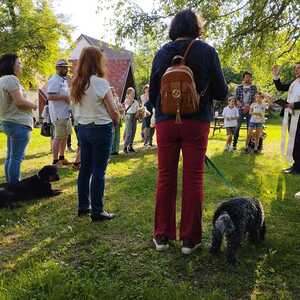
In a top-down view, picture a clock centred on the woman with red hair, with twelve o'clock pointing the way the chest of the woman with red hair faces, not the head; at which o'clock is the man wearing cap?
The man wearing cap is roughly at 10 o'clock from the woman with red hair.

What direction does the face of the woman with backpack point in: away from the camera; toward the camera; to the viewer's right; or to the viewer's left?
away from the camera

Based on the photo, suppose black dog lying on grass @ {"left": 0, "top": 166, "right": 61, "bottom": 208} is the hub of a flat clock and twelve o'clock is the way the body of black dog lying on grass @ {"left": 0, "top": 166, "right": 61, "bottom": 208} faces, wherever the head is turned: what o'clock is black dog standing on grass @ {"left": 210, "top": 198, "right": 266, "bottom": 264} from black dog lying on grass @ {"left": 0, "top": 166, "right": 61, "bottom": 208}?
black dog standing on grass @ {"left": 210, "top": 198, "right": 266, "bottom": 264} is roughly at 2 o'clock from black dog lying on grass @ {"left": 0, "top": 166, "right": 61, "bottom": 208}.

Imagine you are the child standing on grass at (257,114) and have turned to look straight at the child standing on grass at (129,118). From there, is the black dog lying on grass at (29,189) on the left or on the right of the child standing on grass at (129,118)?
left

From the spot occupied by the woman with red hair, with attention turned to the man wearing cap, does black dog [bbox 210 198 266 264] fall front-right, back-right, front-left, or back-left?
back-right

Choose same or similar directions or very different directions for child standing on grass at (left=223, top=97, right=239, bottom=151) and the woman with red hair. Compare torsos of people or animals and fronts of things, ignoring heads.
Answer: very different directions

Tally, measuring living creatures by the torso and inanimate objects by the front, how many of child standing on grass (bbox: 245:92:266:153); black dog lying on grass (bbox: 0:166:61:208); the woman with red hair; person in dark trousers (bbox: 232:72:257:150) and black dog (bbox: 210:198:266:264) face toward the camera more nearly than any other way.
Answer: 2

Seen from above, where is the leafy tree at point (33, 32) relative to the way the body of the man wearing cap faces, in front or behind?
behind

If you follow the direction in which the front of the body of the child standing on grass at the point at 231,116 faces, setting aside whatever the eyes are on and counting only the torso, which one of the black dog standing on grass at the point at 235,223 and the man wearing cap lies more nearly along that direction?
the black dog standing on grass

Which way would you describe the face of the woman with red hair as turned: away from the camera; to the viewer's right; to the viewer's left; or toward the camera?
away from the camera

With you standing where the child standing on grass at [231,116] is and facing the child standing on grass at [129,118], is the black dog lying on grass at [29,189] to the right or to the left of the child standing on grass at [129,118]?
left

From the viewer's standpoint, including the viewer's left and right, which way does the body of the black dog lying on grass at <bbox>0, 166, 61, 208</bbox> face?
facing to the right of the viewer
